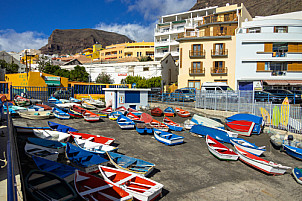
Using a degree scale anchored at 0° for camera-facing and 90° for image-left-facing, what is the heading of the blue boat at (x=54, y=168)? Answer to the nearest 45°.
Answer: approximately 135°

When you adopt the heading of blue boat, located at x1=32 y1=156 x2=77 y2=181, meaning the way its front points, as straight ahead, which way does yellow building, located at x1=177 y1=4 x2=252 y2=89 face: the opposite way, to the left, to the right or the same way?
to the left

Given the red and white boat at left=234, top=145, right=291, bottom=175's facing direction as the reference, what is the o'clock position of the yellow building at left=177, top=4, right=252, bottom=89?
The yellow building is roughly at 1 o'clock from the red and white boat.

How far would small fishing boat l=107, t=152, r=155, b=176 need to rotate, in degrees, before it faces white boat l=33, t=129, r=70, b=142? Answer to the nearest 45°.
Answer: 0° — it already faces it

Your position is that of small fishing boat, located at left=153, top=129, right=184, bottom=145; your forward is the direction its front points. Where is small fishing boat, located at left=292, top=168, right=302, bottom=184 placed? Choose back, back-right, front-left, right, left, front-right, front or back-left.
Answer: back

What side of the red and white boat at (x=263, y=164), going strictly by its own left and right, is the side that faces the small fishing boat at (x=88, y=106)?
front

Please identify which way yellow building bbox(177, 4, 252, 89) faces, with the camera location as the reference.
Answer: facing the viewer

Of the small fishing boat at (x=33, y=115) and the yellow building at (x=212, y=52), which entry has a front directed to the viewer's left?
the small fishing boat

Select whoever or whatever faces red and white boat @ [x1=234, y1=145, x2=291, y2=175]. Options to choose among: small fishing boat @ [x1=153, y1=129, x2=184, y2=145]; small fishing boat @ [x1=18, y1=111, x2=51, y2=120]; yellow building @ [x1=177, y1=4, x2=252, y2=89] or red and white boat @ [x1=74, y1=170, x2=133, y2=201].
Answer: the yellow building
